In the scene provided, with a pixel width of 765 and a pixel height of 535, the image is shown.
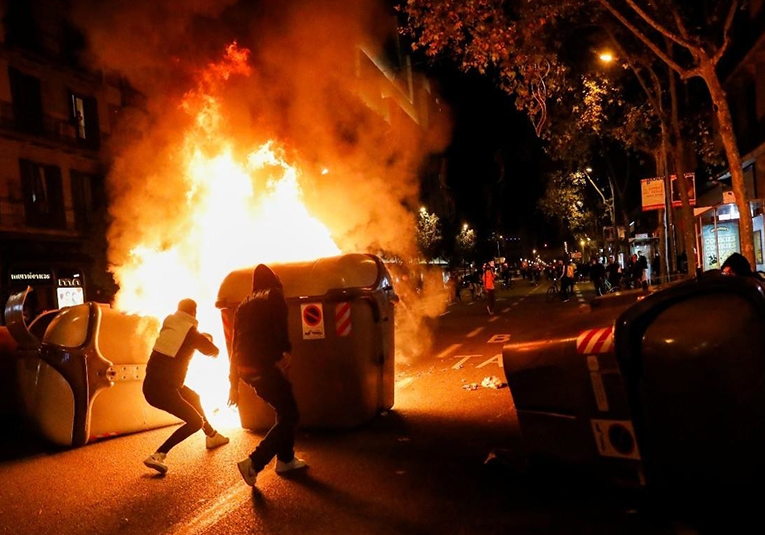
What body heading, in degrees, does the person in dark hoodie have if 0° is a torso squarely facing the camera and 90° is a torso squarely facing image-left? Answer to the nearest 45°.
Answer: approximately 225°

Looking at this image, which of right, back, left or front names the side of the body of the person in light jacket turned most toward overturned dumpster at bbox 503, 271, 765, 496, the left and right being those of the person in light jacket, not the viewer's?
right

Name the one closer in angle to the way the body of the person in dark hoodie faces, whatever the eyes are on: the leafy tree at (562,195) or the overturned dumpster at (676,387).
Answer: the leafy tree

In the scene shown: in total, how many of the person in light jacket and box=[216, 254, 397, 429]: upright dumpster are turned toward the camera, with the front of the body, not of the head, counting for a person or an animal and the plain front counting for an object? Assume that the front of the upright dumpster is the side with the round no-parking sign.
1

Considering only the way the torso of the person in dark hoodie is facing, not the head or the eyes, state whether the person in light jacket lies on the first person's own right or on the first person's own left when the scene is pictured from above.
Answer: on the first person's own left

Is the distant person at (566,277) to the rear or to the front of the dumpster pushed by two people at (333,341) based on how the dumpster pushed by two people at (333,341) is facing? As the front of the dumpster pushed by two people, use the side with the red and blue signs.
to the rear

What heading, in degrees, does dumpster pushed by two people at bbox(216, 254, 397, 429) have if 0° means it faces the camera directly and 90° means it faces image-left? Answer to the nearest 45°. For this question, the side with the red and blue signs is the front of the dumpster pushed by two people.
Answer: approximately 0°

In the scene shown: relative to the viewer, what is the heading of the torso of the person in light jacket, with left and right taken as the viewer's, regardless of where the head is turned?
facing away from the viewer and to the right of the viewer

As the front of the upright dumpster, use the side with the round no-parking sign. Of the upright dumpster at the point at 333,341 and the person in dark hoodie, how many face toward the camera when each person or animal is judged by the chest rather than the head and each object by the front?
1

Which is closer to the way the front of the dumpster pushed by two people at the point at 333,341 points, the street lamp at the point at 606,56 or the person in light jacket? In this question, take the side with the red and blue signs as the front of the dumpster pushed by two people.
the person in light jacket
